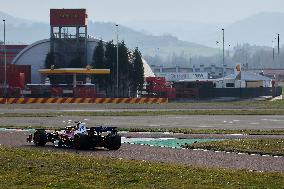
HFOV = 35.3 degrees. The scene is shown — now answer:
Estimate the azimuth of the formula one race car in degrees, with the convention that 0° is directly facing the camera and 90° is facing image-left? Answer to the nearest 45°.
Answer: approximately 135°
